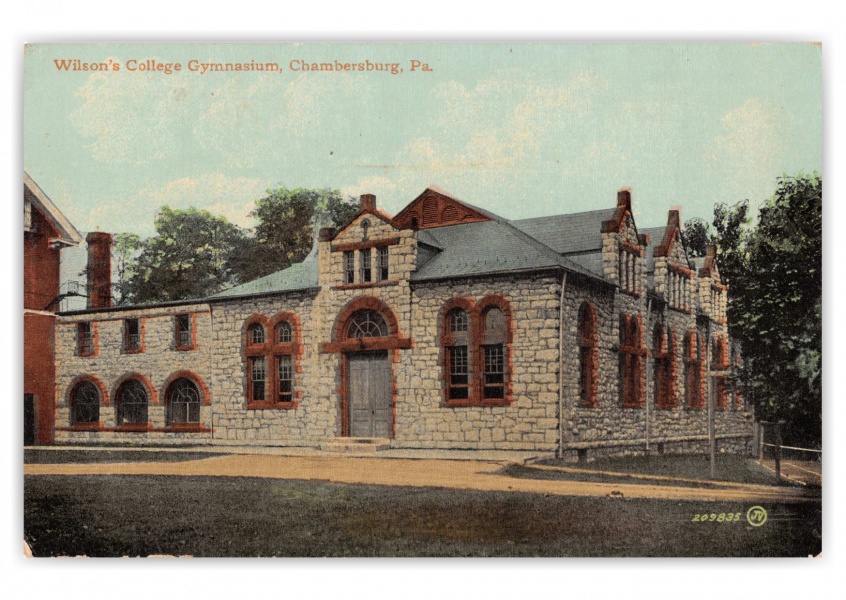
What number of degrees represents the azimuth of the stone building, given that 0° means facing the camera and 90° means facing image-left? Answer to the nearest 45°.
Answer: approximately 45°

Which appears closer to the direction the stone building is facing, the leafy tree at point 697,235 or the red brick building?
the red brick building

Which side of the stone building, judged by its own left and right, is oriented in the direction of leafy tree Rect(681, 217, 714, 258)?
left

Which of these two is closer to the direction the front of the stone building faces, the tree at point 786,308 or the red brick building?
the red brick building
